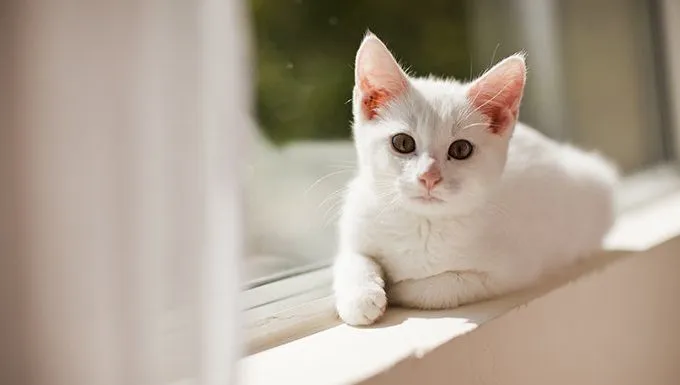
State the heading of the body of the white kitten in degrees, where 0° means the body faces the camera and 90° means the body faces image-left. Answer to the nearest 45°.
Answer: approximately 45°
